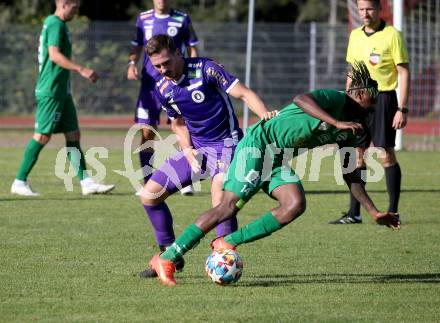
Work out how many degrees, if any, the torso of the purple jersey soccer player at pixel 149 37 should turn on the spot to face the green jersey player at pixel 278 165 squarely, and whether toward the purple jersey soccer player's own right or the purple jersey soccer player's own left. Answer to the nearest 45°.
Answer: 0° — they already face them

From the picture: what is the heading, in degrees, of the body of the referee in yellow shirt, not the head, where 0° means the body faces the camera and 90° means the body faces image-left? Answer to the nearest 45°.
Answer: approximately 45°

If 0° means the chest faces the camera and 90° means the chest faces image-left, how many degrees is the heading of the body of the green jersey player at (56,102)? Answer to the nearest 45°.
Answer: approximately 270°

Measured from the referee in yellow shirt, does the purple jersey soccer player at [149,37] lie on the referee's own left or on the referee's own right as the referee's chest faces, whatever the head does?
on the referee's own right

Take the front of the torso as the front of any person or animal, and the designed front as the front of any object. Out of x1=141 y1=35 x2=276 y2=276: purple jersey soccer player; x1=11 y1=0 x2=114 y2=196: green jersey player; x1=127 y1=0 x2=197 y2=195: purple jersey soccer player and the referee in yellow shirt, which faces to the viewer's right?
the green jersey player

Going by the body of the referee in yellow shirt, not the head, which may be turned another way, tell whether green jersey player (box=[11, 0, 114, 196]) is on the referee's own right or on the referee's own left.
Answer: on the referee's own right

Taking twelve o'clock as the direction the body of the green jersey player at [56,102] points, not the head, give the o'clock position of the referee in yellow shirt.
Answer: The referee in yellow shirt is roughly at 1 o'clock from the green jersey player.

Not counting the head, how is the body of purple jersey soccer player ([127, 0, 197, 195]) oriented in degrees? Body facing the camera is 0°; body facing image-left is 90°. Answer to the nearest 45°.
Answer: approximately 0°

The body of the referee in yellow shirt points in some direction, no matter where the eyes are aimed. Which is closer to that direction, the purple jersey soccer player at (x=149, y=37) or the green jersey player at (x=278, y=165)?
the green jersey player

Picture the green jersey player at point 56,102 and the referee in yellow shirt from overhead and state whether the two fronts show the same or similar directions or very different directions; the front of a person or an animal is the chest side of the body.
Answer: very different directions
